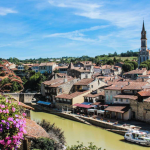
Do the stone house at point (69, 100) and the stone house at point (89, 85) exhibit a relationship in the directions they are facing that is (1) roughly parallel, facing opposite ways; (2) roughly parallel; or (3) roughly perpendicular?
roughly parallel

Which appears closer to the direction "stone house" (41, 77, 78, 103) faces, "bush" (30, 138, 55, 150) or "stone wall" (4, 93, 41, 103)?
the bush

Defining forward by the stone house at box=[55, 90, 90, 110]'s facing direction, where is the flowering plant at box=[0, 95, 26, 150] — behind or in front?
in front

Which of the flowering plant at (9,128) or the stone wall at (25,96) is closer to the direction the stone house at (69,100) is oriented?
the flowering plant

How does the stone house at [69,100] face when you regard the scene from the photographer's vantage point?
facing the viewer and to the left of the viewer

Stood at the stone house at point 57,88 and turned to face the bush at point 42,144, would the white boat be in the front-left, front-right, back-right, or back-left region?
front-left

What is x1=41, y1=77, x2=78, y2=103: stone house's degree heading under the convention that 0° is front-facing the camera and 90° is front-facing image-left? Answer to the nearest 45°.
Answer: approximately 45°

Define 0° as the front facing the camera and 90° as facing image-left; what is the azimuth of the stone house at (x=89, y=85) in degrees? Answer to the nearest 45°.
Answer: approximately 45°

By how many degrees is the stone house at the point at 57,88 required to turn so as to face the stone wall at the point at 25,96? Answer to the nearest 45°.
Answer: approximately 90° to its right

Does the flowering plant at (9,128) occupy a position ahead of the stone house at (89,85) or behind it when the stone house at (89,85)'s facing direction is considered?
ahead

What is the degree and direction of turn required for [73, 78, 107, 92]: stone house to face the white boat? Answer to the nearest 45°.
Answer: approximately 45° to its left

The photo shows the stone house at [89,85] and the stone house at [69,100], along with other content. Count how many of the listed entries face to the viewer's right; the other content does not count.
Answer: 0
